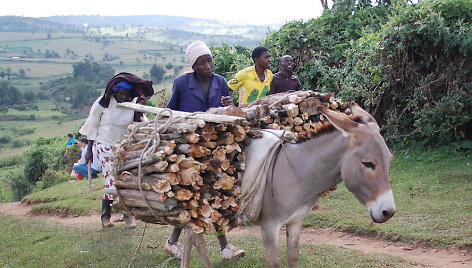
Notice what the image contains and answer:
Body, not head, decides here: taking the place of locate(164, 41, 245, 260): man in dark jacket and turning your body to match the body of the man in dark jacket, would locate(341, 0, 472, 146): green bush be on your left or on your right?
on your left

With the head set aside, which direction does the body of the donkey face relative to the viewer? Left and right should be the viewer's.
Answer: facing the viewer and to the right of the viewer

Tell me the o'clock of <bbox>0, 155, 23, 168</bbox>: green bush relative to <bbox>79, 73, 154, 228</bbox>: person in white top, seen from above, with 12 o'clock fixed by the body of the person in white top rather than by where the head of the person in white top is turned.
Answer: The green bush is roughly at 7 o'clock from the person in white top.

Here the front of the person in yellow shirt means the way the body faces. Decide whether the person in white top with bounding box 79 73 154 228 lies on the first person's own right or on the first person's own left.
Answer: on the first person's own right

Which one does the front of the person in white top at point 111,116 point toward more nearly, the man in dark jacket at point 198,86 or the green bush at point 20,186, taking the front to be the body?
the man in dark jacket

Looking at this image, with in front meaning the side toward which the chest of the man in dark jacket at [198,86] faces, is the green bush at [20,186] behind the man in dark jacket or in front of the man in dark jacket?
behind

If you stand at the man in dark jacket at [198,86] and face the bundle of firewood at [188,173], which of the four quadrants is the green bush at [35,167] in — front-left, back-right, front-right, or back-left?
back-right

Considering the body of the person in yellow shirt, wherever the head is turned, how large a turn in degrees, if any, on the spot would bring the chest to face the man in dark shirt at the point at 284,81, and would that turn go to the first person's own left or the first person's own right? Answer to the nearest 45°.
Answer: approximately 90° to the first person's own left

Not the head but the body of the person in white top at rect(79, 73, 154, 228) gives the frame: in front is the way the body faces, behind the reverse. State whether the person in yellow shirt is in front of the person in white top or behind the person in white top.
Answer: in front

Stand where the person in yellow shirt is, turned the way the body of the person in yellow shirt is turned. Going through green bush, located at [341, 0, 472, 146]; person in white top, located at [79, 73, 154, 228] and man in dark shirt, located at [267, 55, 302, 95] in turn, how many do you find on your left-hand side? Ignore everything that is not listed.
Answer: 2

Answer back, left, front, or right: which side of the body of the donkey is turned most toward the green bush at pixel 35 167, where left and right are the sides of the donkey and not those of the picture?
back

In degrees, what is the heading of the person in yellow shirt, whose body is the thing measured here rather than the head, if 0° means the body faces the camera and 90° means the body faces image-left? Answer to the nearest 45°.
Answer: approximately 315°

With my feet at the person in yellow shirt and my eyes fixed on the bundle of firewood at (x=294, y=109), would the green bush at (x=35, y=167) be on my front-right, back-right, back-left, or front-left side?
back-right
